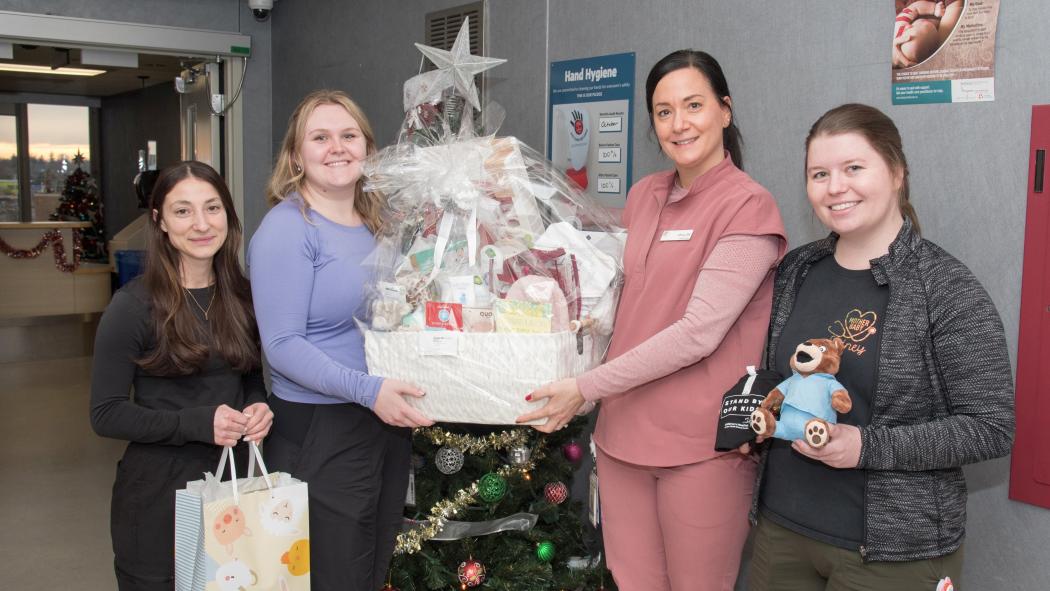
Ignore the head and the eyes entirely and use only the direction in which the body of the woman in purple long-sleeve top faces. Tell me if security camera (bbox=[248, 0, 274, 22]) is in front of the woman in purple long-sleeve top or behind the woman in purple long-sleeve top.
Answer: behind

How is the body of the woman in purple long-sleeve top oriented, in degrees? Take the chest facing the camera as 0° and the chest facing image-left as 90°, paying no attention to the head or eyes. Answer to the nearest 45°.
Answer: approximately 315°

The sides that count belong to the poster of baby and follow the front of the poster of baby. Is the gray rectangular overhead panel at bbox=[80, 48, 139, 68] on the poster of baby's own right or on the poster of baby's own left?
on the poster of baby's own right

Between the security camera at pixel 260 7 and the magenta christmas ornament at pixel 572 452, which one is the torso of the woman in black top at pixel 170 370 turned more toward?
the magenta christmas ornament

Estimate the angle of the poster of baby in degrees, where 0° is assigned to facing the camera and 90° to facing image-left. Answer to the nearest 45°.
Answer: approximately 0°

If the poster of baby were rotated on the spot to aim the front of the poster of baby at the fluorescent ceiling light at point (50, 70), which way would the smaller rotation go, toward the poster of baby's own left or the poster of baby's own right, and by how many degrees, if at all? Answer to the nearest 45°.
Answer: approximately 135° to the poster of baby's own right

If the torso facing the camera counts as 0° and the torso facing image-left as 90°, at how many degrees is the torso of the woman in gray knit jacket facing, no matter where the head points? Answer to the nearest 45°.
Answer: approximately 45°

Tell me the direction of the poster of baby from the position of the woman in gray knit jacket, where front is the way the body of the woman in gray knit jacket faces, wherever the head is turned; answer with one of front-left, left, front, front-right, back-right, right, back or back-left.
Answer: back-right

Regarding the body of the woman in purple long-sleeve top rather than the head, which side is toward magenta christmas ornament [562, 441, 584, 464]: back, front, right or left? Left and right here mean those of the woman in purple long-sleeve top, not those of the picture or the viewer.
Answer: left

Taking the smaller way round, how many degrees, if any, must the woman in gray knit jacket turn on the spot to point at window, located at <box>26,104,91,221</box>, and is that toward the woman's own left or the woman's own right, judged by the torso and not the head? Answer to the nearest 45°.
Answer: approximately 90° to the woman's own right

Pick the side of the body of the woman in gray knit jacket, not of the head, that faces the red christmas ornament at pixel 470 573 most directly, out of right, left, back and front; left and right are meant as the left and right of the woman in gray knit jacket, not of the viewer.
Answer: right

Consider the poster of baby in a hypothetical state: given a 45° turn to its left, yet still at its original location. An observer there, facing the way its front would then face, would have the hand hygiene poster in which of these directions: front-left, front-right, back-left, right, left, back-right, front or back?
back
